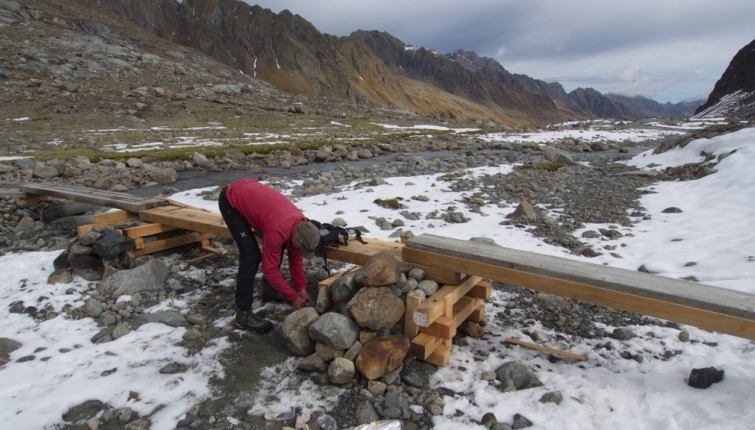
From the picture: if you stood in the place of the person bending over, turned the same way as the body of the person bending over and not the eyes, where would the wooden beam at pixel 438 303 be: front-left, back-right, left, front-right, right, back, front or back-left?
front-right

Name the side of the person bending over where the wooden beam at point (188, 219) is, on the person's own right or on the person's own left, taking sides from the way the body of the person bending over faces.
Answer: on the person's own left

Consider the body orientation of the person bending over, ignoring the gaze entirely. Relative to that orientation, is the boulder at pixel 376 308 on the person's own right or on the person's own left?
on the person's own right

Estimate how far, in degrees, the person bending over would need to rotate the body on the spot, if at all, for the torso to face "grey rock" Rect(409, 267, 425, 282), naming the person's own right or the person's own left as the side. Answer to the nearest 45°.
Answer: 0° — they already face it

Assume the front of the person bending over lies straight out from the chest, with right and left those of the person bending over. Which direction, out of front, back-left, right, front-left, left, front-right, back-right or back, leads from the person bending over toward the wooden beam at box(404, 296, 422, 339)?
front-right

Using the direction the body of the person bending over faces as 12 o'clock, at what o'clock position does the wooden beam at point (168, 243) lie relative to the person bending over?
The wooden beam is roughly at 8 o'clock from the person bending over.

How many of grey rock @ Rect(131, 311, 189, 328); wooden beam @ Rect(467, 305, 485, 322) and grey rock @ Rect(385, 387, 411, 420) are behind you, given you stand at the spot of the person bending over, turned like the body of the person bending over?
1

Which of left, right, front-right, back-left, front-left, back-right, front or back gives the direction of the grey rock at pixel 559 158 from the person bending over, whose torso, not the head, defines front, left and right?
front-left

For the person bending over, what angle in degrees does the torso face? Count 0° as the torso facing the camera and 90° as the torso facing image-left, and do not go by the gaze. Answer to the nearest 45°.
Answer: approximately 270°

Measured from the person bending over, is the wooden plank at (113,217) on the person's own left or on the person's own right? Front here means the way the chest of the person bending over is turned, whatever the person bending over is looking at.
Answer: on the person's own left

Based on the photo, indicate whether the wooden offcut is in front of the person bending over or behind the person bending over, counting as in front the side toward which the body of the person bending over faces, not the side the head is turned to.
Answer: in front

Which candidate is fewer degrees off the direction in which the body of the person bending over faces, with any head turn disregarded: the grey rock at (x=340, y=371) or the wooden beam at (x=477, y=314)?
the wooden beam

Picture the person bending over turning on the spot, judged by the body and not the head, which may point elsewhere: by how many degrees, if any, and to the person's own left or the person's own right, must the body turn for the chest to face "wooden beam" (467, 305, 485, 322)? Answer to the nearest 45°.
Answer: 0° — they already face it

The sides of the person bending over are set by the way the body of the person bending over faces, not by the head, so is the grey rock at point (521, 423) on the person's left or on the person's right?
on the person's right

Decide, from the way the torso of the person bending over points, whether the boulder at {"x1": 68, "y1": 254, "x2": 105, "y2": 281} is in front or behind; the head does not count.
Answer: behind

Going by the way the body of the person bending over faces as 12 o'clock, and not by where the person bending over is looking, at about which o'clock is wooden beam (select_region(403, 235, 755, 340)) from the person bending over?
The wooden beam is roughly at 1 o'clock from the person bending over.
